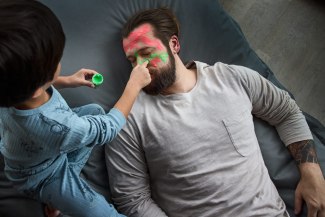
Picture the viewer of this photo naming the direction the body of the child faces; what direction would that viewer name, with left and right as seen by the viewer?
facing away from the viewer and to the right of the viewer

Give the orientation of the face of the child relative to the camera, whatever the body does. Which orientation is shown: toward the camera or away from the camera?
away from the camera
